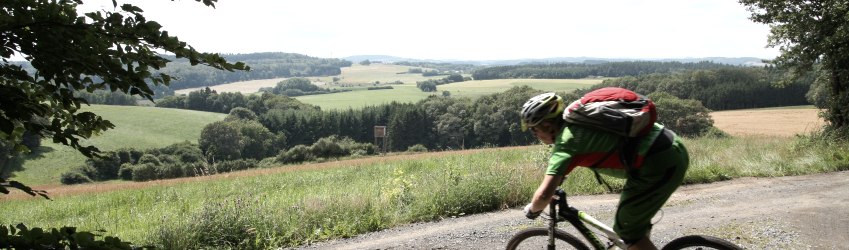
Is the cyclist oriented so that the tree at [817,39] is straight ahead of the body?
no

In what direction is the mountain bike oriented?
to the viewer's left

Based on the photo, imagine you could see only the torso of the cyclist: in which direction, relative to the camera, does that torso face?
to the viewer's left

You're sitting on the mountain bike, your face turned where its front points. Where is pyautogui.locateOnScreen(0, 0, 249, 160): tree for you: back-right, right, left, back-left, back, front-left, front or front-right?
front-left

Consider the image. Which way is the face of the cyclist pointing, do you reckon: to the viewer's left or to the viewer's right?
to the viewer's left
